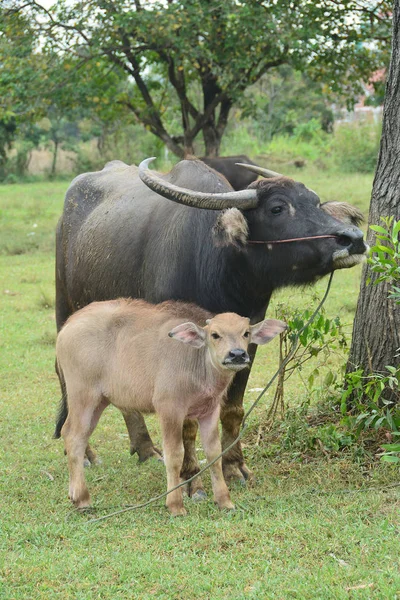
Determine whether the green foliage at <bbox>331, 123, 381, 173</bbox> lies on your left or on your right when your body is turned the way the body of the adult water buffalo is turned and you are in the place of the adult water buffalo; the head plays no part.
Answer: on your left

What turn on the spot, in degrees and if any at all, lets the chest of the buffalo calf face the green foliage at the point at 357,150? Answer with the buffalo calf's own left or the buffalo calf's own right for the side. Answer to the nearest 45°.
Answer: approximately 135° to the buffalo calf's own left

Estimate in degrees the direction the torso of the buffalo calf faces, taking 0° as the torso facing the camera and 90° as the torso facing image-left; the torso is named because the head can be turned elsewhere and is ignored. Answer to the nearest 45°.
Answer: approximately 315°

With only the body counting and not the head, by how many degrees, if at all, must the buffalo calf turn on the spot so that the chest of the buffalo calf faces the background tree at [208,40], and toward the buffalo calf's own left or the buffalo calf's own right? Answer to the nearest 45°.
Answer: approximately 135° to the buffalo calf's own left

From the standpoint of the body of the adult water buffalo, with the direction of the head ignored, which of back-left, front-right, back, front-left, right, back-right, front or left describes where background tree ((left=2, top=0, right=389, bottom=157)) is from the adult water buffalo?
back-left

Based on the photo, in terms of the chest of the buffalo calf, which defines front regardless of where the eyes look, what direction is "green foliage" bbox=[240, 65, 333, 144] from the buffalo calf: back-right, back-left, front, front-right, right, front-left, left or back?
back-left

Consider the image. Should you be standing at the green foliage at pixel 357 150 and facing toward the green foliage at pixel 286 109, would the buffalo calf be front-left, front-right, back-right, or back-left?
back-left

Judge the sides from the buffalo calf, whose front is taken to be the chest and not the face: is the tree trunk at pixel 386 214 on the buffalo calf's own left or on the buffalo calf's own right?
on the buffalo calf's own left

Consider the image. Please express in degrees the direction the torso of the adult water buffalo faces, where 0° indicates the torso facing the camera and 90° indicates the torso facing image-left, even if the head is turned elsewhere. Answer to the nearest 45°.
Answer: approximately 315°

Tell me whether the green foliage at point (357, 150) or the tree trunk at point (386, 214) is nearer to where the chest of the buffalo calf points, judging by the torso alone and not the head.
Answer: the tree trunk

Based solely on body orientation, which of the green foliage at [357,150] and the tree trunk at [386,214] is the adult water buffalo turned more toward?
the tree trunk

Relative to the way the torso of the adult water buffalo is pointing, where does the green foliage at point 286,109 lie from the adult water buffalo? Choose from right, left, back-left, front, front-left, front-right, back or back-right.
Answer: back-left
